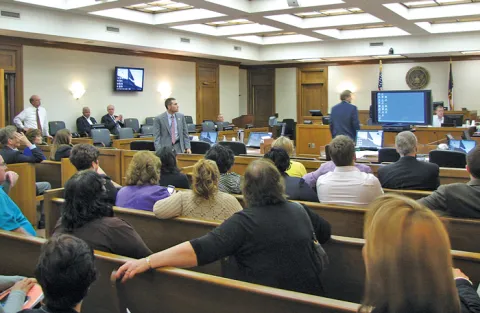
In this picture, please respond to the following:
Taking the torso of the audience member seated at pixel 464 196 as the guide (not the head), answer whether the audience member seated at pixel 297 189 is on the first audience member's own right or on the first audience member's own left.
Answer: on the first audience member's own left

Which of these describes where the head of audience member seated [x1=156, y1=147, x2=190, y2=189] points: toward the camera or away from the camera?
away from the camera

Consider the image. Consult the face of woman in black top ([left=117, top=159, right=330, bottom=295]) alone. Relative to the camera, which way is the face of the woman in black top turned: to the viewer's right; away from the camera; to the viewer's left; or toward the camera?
away from the camera

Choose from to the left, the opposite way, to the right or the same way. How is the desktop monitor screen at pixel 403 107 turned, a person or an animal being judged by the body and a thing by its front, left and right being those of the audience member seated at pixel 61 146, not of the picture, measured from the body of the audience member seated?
the opposite way

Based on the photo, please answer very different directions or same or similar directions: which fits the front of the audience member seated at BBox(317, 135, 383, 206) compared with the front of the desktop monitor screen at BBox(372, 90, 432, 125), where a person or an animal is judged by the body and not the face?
very different directions

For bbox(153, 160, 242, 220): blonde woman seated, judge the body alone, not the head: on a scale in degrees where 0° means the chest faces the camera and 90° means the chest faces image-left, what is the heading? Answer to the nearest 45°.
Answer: approximately 180°

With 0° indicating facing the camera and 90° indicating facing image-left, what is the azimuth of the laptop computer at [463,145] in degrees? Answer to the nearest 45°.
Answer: approximately 0°

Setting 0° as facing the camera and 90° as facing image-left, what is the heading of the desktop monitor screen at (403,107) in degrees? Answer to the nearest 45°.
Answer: approximately 0°

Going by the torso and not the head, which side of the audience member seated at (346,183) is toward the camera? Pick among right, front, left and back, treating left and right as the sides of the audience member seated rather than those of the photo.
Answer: back

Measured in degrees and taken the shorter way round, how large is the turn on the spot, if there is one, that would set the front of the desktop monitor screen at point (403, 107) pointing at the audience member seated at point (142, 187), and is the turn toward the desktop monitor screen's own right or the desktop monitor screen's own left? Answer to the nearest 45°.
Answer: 0° — it already faces them

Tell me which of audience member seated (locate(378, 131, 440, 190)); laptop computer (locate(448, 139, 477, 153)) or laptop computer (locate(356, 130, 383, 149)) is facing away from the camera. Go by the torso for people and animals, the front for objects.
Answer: the audience member seated

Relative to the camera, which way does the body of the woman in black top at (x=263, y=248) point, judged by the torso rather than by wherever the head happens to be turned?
away from the camera

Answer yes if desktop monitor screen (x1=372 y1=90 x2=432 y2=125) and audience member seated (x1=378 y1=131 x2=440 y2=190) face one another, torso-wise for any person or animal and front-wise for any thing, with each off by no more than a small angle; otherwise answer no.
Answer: yes
